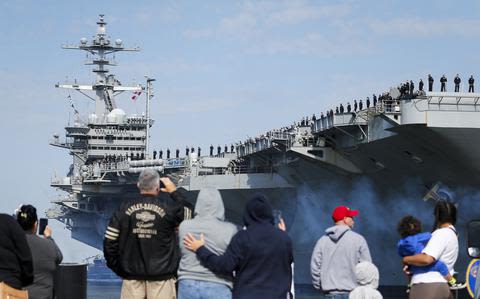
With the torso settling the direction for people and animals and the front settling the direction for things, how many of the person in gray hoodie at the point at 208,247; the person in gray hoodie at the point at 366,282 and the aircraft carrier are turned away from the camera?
2

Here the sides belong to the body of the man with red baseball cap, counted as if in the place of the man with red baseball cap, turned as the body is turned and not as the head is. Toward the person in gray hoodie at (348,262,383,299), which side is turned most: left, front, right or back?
right

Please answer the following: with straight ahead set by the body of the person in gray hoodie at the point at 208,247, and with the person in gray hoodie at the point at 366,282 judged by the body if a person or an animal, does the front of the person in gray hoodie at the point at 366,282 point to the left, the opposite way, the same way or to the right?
the same way

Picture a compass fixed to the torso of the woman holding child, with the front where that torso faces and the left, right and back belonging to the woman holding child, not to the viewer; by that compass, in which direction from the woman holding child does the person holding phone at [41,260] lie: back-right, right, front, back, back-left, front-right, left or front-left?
front-left

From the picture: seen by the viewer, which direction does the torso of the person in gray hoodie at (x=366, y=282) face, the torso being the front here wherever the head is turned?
away from the camera

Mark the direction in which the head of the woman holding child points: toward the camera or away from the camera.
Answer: away from the camera

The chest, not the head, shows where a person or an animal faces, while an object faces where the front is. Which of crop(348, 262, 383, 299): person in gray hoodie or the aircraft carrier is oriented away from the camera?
the person in gray hoodie

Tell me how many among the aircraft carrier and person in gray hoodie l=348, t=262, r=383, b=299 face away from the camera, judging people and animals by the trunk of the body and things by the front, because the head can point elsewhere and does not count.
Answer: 1

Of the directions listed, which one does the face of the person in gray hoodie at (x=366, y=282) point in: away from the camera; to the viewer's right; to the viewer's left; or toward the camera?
away from the camera

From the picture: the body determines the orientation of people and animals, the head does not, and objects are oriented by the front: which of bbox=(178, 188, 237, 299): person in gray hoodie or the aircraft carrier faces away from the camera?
the person in gray hoodie

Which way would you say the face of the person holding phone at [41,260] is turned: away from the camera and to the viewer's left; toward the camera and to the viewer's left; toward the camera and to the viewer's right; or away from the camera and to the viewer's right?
away from the camera and to the viewer's right

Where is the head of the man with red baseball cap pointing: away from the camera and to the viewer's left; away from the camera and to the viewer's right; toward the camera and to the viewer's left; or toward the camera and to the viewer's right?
away from the camera and to the viewer's right

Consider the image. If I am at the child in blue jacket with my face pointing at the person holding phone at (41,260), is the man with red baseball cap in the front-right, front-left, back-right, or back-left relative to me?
front-right

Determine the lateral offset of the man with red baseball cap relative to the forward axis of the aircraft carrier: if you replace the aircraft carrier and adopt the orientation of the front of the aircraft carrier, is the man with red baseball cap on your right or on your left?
on your right

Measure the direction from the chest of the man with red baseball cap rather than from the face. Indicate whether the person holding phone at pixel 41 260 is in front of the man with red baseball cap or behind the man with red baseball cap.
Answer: behind

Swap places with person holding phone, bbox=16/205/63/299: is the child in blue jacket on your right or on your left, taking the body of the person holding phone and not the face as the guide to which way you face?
on your right

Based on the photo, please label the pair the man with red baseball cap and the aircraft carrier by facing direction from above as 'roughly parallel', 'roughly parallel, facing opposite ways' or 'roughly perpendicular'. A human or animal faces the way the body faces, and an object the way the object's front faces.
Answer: roughly perpendicular

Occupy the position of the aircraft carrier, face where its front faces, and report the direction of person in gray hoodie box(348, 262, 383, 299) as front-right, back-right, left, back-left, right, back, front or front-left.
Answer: front-right
